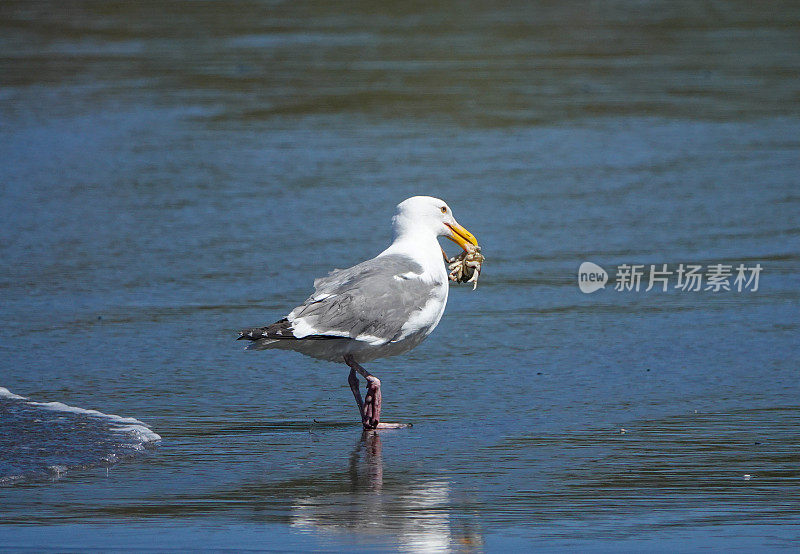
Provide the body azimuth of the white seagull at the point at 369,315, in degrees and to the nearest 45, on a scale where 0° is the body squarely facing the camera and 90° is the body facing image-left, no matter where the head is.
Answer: approximately 270°
